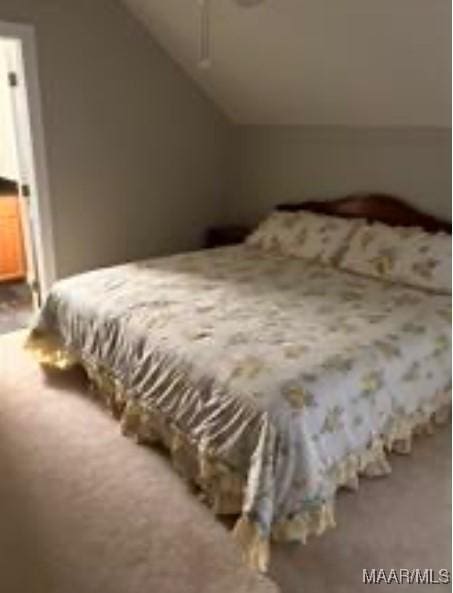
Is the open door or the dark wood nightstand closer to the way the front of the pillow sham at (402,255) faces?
the open door

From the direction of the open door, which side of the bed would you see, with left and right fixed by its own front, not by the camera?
right

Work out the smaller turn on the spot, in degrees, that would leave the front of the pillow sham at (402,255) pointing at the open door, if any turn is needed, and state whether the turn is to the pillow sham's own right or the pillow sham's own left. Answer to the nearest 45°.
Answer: approximately 45° to the pillow sham's own right

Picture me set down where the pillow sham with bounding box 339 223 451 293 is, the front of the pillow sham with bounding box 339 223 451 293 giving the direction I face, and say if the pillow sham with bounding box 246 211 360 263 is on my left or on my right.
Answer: on my right

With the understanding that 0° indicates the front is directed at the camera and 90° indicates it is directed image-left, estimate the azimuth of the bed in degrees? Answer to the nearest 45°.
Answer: approximately 45°

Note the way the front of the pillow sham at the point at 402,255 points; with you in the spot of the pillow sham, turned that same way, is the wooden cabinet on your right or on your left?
on your right
